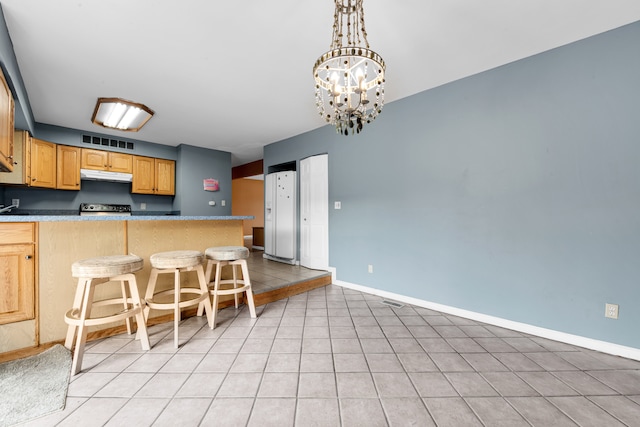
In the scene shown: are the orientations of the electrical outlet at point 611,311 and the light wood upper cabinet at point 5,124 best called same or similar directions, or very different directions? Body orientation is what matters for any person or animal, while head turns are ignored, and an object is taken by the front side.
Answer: very different directions

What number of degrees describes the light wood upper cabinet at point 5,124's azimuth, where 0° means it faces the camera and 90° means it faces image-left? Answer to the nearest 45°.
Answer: approximately 270°

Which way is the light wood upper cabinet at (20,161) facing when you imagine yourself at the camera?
facing to the right of the viewer

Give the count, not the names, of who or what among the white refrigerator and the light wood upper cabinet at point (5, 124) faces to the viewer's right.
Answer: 1

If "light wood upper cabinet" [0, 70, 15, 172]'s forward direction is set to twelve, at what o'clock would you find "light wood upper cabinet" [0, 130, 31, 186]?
"light wood upper cabinet" [0, 130, 31, 186] is roughly at 9 o'clock from "light wood upper cabinet" [0, 70, 15, 172].

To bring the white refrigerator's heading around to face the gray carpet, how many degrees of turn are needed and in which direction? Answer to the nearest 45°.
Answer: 0° — it already faces it
